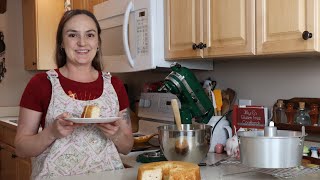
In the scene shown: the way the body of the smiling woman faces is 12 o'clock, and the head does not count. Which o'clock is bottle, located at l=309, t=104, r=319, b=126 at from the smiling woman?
The bottle is roughly at 9 o'clock from the smiling woman.

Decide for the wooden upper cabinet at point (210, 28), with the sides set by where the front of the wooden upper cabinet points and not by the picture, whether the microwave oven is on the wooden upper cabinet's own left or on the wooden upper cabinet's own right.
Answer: on the wooden upper cabinet's own right

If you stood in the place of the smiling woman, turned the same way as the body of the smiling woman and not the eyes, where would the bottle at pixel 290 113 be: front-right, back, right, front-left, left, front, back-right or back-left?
left

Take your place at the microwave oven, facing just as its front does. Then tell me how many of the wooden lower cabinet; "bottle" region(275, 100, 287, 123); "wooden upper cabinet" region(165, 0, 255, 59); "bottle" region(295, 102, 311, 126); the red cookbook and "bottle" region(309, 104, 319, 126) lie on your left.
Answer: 5

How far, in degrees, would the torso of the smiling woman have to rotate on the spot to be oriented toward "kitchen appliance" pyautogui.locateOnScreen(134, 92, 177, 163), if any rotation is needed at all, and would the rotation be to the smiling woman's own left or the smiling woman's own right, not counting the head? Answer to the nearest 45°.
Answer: approximately 135° to the smiling woman's own left

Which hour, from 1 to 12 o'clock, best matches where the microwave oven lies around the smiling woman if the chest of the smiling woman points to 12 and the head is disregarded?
The microwave oven is roughly at 7 o'clock from the smiling woman.

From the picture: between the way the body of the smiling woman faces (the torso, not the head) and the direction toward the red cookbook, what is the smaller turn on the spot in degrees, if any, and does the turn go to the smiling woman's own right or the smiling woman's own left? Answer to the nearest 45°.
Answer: approximately 90° to the smiling woman's own left

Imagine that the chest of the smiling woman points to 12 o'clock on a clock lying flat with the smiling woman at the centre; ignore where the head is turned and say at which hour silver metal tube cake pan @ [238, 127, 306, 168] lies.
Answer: The silver metal tube cake pan is roughly at 10 o'clock from the smiling woman.

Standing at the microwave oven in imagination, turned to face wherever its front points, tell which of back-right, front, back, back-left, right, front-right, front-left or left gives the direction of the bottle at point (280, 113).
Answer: left

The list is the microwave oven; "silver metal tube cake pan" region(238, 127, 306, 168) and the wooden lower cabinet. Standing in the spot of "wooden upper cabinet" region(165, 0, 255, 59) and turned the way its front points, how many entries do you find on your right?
2

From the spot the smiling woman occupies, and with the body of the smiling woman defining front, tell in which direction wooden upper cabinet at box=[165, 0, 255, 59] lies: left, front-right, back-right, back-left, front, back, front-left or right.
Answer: left

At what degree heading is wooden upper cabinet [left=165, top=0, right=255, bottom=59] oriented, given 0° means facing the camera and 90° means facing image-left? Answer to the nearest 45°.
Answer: approximately 45°
